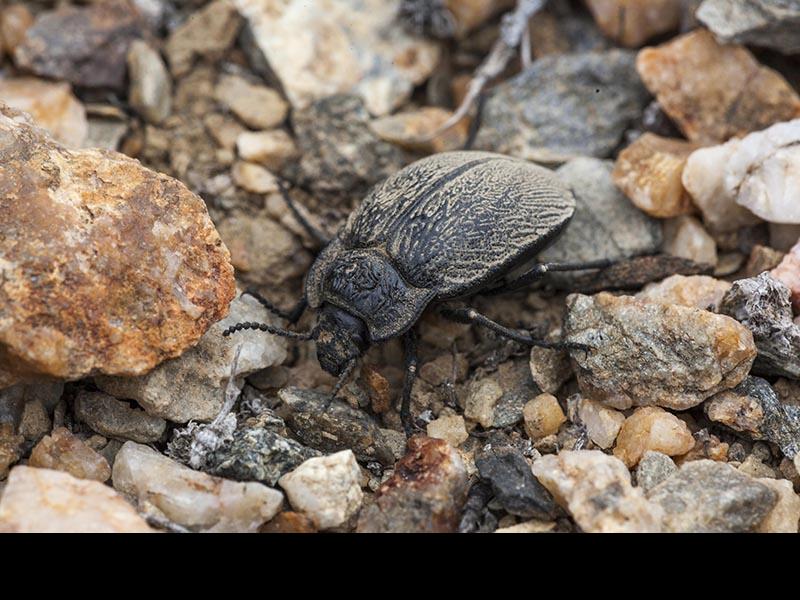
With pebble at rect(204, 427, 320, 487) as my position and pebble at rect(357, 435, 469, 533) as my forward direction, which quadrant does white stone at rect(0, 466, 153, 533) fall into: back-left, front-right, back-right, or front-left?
back-right

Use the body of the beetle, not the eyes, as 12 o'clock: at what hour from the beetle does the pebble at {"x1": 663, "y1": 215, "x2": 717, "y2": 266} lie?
The pebble is roughly at 7 o'clock from the beetle.

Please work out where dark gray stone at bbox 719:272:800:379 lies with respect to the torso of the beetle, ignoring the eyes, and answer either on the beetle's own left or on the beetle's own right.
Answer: on the beetle's own left

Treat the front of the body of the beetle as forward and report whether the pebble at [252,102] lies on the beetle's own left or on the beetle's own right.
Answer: on the beetle's own right

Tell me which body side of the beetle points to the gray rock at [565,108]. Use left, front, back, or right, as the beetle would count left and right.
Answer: back

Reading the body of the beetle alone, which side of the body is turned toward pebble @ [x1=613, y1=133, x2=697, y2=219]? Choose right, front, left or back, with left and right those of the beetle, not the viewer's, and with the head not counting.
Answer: back

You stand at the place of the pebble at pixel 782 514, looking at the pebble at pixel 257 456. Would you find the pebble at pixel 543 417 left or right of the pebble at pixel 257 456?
right

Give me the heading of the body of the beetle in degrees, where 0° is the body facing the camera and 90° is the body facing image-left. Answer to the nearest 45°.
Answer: approximately 45°

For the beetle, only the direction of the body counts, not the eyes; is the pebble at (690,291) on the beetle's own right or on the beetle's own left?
on the beetle's own left

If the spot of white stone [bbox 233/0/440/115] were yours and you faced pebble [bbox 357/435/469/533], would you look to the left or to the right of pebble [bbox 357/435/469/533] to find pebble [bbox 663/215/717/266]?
left
